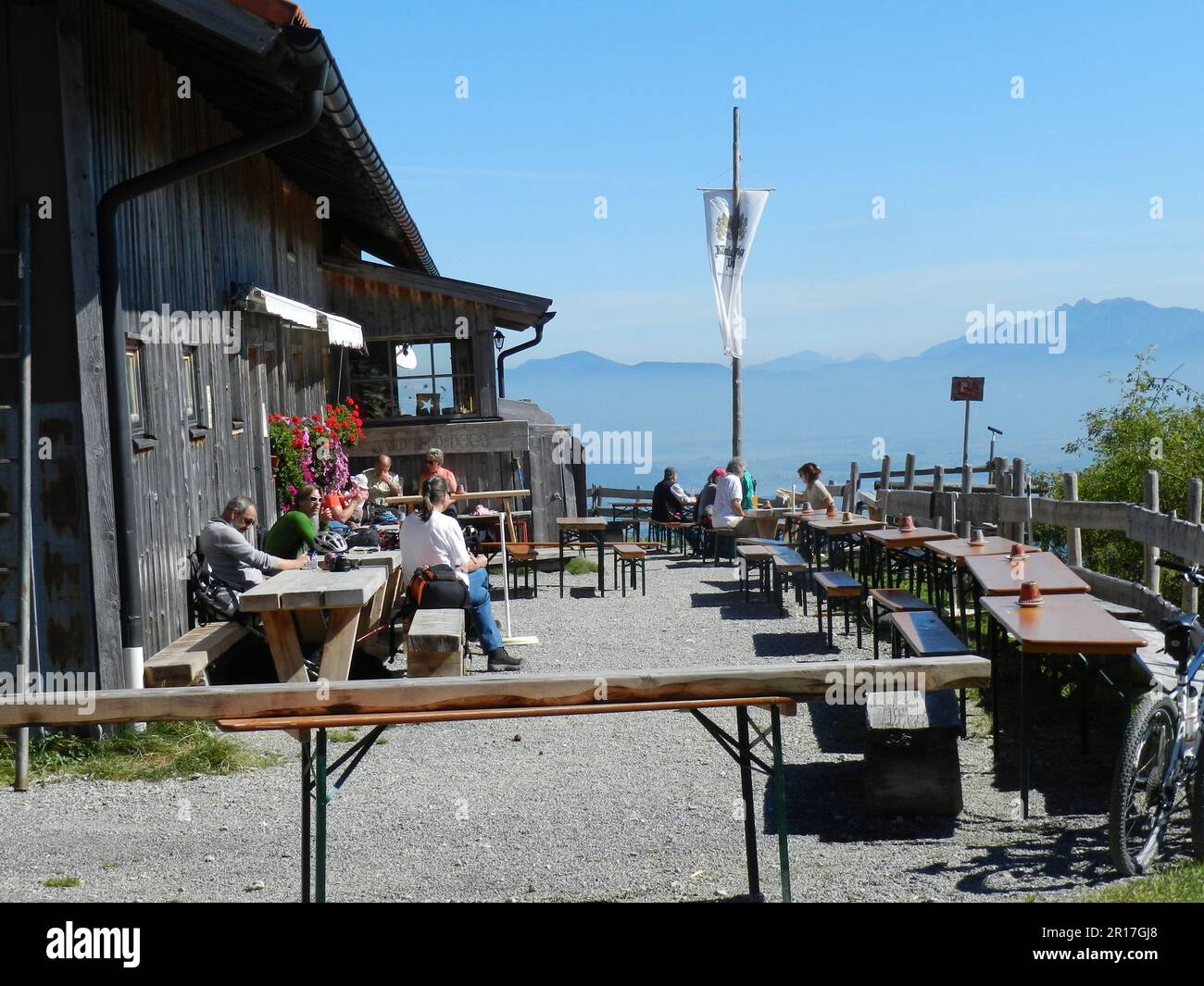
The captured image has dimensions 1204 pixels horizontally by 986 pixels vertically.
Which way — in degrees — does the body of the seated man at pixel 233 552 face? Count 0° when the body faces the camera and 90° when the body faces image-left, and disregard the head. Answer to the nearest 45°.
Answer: approximately 270°

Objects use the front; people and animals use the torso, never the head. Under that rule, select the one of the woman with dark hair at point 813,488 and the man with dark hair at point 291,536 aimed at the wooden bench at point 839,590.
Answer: the man with dark hair at point 291,536

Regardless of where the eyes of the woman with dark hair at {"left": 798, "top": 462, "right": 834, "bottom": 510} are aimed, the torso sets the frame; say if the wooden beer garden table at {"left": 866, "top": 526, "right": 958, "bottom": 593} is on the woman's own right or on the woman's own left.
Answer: on the woman's own left

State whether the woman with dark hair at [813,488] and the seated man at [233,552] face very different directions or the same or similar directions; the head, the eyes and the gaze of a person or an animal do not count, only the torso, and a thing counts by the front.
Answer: very different directions

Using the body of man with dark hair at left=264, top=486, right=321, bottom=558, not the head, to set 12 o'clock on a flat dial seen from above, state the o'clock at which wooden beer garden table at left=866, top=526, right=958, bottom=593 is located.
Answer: The wooden beer garden table is roughly at 12 o'clock from the man with dark hair.

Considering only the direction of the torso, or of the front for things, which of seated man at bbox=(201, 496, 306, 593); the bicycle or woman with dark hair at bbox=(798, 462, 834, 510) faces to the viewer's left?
the woman with dark hair

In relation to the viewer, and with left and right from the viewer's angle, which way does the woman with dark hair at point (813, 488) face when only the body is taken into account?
facing to the left of the viewer

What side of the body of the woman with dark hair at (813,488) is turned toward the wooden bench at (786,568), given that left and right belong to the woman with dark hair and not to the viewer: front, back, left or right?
left

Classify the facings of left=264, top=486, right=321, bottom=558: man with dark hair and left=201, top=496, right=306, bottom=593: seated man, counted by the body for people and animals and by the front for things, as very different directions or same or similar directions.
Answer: same or similar directions

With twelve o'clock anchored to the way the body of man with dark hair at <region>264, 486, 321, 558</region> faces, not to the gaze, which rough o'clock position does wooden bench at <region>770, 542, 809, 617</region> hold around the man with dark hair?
The wooden bench is roughly at 11 o'clock from the man with dark hair.

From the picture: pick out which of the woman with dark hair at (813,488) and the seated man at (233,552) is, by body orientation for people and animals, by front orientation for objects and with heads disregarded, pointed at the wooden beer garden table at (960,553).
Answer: the seated man

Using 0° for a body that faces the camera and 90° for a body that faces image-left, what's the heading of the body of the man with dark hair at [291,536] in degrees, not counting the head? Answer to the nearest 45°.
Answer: approximately 270°
